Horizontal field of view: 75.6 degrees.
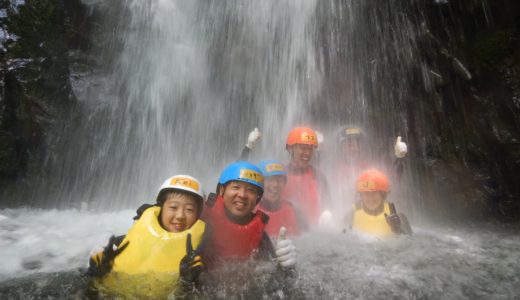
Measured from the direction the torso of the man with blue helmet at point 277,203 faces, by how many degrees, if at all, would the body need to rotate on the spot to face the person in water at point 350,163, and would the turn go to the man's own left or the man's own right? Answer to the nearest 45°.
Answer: approximately 135° to the man's own left

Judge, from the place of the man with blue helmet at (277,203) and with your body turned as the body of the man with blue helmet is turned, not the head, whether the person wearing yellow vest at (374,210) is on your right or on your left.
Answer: on your left

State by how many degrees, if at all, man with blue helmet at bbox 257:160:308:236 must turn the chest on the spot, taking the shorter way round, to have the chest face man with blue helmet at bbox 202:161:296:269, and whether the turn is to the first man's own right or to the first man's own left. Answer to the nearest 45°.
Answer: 0° — they already face them

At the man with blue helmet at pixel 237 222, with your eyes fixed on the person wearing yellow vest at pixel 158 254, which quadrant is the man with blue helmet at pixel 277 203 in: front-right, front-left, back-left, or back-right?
back-right

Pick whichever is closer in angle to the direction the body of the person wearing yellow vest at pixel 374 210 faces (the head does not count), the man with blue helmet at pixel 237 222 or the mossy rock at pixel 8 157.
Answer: the man with blue helmet

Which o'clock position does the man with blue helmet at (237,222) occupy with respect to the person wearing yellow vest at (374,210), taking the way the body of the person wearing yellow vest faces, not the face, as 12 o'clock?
The man with blue helmet is roughly at 1 o'clock from the person wearing yellow vest.

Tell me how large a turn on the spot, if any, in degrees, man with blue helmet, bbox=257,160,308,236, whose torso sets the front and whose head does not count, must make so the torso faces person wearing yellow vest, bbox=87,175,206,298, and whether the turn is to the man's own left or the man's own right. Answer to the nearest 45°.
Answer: approximately 45° to the man's own right

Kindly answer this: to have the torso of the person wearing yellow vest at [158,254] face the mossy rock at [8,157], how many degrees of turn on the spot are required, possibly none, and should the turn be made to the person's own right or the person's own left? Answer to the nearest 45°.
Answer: approximately 135° to the person's own right

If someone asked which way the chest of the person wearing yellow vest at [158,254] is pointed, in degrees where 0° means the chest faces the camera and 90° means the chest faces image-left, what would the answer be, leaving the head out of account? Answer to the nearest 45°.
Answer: approximately 0°

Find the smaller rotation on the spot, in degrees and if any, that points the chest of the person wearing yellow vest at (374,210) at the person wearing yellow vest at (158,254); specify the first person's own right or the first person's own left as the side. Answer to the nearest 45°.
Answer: approximately 45° to the first person's own right
